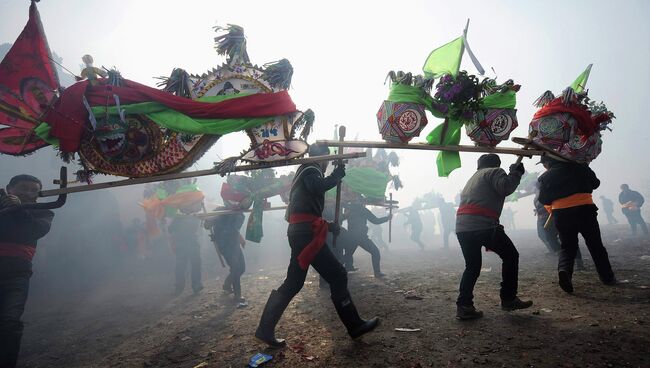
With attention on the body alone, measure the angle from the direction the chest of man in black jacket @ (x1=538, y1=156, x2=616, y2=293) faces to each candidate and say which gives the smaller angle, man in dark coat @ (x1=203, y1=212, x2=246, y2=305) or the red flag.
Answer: the man in dark coat

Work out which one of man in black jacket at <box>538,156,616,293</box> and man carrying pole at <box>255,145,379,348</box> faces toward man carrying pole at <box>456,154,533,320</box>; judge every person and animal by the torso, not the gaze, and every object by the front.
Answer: man carrying pole at <box>255,145,379,348</box>

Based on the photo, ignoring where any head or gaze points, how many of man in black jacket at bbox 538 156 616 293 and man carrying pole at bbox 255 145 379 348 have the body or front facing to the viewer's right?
1

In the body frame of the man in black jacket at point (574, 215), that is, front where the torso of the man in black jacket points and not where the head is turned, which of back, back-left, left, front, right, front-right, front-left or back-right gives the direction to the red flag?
left

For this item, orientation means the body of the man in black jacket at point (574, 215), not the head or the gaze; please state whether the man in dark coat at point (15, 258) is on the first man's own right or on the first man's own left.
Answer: on the first man's own left

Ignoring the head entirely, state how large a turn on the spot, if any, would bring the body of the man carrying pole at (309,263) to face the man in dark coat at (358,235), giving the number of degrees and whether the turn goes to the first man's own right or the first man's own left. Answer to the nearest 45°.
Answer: approximately 90° to the first man's own left
